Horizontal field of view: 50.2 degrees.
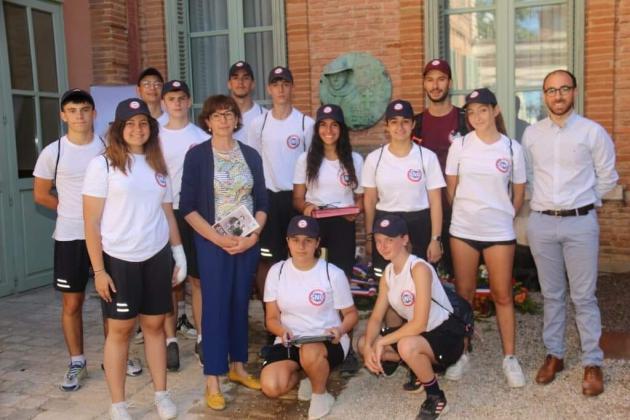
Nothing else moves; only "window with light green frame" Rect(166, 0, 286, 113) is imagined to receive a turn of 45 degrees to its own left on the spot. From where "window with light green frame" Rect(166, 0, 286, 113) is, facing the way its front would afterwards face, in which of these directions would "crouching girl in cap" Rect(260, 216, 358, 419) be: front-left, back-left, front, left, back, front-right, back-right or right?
front-right

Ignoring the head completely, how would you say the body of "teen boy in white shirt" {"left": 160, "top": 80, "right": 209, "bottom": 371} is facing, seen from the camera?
toward the camera

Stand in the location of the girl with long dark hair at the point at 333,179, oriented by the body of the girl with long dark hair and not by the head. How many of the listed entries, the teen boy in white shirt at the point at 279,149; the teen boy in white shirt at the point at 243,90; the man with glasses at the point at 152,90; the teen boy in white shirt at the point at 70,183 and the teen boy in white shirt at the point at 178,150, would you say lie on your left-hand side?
0

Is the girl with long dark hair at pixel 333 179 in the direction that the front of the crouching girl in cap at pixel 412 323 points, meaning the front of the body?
no

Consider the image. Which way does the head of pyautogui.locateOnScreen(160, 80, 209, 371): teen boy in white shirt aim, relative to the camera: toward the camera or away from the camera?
toward the camera

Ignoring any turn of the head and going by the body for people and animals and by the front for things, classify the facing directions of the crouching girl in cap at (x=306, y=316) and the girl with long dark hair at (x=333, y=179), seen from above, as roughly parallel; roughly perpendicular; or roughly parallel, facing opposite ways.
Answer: roughly parallel

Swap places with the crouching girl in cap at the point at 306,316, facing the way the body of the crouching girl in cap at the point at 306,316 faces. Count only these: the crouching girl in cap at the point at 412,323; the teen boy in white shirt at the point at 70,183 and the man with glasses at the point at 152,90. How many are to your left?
1

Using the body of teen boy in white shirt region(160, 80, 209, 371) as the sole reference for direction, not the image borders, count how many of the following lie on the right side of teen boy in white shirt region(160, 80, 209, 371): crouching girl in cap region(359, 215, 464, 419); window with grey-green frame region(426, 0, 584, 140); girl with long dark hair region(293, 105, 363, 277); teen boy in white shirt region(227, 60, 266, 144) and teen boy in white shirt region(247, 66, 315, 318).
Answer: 0

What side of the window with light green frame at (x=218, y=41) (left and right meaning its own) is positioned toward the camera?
front

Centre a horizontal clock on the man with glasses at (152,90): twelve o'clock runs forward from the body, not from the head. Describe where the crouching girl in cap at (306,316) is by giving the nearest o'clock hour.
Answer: The crouching girl in cap is roughly at 11 o'clock from the man with glasses.

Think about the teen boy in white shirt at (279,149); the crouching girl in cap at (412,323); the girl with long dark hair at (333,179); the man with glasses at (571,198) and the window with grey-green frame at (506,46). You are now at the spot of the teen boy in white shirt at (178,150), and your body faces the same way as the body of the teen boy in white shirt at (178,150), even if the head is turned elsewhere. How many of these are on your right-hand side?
0

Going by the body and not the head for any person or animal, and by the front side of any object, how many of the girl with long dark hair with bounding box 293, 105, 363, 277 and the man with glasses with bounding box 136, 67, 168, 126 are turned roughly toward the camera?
2

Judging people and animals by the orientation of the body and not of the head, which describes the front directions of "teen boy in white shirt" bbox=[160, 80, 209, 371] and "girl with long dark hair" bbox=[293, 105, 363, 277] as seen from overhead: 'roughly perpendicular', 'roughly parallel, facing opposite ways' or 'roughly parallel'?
roughly parallel

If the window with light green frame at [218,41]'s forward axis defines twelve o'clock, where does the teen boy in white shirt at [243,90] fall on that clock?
The teen boy in white shirt is roughly at 12 o'clock from the window with light green frame.

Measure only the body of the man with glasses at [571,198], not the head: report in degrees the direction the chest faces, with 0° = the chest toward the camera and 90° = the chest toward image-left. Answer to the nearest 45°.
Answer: approximately 0°

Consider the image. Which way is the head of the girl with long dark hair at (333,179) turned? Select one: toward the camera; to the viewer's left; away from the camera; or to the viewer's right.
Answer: toward the camera

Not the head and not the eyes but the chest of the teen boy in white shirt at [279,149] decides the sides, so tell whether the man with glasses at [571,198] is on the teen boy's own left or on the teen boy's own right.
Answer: on the teen boy's own left

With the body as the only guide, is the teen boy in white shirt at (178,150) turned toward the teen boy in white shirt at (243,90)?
no

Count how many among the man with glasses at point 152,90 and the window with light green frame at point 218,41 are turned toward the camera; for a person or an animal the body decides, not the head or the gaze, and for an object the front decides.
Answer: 2

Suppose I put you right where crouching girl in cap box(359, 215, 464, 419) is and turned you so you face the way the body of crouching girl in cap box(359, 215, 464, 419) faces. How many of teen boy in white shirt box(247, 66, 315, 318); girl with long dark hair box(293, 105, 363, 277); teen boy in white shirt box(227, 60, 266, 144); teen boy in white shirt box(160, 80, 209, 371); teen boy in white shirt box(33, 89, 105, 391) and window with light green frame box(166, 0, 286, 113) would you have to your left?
0
